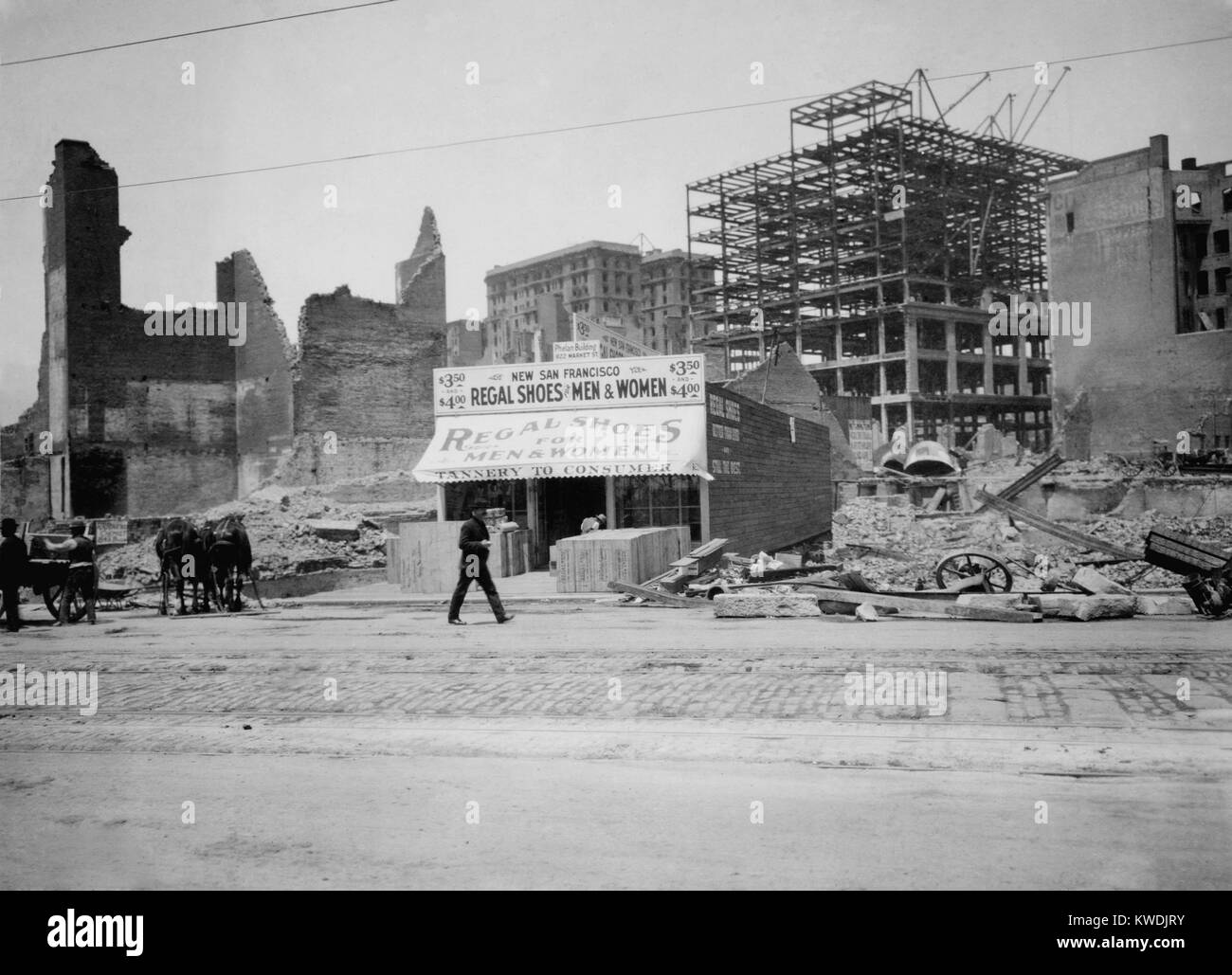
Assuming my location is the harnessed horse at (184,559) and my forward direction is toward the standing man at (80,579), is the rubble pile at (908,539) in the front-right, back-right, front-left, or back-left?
back-left

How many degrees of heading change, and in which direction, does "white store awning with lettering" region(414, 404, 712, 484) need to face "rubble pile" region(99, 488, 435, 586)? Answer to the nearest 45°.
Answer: approximately 135° to its right

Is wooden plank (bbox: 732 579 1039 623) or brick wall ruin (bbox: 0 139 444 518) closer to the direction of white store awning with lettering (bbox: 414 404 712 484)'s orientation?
the wooden plank

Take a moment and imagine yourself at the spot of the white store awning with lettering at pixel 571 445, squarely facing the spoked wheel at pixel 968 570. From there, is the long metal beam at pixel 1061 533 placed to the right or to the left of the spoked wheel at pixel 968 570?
left

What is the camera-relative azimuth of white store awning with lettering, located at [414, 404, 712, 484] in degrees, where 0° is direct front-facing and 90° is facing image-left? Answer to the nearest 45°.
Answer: approximately 0°

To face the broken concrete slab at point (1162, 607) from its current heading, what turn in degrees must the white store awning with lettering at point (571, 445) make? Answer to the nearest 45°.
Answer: approximately 45° to its left

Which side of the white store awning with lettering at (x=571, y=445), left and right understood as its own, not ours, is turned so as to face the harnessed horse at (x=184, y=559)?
right

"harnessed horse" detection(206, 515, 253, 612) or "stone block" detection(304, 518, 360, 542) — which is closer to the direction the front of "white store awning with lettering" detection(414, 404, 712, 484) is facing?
the harnessed horse

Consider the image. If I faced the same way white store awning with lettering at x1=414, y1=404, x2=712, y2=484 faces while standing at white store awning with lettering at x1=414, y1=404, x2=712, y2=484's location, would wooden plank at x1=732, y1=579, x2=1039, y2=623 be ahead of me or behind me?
ahead

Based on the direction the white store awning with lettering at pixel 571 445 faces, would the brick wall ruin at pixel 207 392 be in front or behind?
behind

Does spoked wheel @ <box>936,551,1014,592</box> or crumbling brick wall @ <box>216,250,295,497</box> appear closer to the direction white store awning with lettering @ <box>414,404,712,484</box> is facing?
the spoked wheel

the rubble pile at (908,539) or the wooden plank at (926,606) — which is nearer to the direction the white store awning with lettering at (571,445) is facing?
the wooden plank

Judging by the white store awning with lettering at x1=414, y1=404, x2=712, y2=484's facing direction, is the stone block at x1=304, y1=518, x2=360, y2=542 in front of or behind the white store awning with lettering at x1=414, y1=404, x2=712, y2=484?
behind
